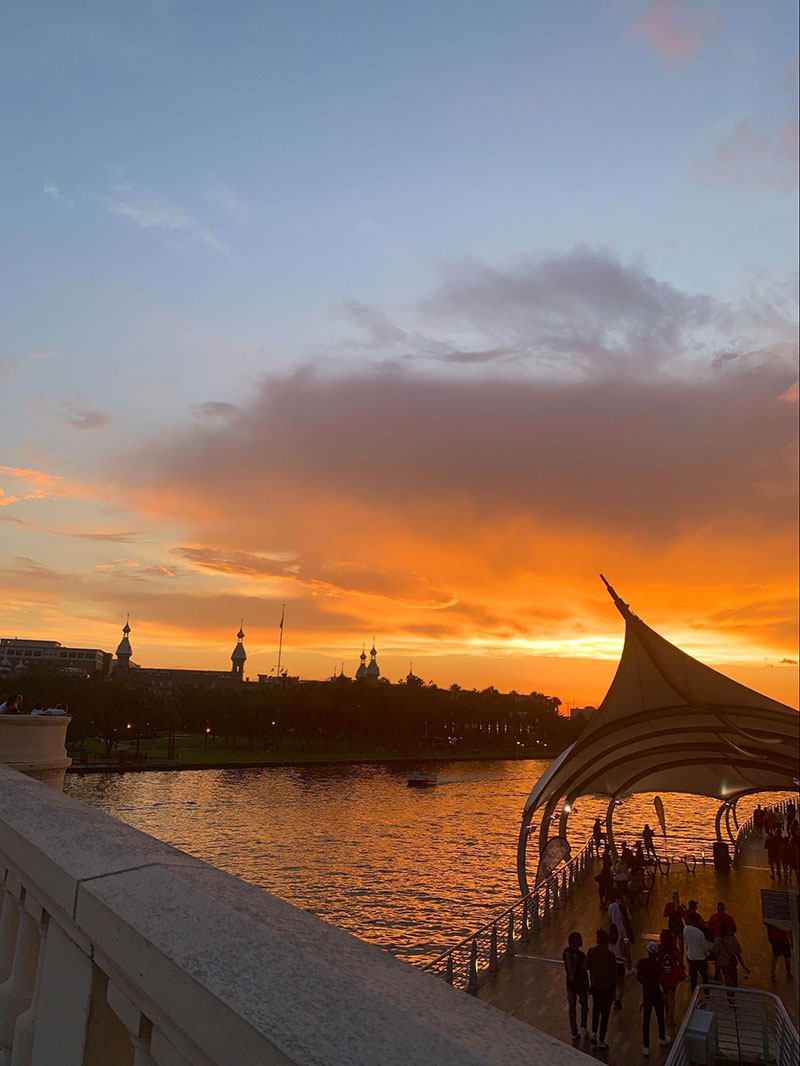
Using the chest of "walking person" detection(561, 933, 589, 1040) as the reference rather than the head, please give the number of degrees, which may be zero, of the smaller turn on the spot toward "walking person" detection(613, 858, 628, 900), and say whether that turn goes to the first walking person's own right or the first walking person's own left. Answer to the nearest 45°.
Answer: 0° — they already face them

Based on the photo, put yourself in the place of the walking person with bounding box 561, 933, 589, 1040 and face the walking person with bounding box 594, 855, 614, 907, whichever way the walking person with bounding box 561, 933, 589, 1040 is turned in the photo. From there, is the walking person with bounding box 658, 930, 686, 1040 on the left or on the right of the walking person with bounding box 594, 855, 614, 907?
right

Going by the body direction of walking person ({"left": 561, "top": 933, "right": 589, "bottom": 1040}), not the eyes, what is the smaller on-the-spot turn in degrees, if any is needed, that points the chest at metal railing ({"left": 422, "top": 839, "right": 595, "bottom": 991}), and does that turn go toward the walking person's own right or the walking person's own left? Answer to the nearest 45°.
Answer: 0° — they already face it

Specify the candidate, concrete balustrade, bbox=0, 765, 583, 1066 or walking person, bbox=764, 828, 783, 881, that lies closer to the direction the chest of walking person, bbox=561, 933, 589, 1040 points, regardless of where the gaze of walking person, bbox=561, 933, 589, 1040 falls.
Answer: the walking person

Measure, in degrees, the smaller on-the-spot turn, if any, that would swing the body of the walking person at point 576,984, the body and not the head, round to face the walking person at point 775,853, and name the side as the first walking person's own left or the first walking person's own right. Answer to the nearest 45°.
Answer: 0° — they already face them

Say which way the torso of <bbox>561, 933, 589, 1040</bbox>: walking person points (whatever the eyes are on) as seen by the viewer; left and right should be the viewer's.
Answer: facing away from the viewer
